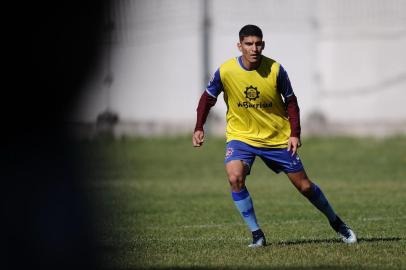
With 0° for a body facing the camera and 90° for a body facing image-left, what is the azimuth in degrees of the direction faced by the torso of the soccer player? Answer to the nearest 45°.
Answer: approximately 0°
